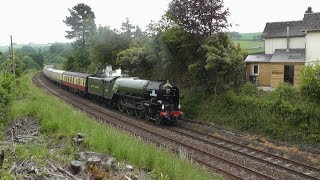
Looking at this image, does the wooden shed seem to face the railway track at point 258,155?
yes

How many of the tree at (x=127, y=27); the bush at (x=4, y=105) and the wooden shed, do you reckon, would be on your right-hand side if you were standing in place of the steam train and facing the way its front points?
1

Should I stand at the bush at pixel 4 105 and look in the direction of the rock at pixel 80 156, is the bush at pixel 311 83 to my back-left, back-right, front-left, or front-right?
front-left

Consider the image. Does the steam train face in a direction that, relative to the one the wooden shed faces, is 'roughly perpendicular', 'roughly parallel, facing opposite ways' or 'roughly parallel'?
roughly perpendicular

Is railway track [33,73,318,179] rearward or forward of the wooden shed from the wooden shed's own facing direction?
forward

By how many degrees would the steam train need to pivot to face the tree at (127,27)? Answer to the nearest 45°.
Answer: approximately 135° to its left

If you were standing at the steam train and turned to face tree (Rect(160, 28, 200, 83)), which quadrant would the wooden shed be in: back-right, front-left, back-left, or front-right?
front-right

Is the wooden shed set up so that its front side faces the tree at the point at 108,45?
no

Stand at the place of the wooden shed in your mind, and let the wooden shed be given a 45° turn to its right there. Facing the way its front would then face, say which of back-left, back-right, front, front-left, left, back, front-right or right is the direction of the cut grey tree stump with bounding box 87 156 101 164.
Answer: front-left

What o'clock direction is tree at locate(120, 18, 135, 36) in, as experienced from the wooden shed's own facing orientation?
The tree is roughly at 4 o'clock from the wooden shed.

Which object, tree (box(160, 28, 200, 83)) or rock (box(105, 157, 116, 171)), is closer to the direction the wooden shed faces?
the rock

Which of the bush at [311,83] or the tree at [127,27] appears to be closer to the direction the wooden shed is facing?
the bush

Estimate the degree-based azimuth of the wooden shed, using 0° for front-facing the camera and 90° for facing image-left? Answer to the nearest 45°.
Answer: approximately 0°

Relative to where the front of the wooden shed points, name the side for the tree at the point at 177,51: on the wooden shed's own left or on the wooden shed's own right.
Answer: on the wooden shed's own right

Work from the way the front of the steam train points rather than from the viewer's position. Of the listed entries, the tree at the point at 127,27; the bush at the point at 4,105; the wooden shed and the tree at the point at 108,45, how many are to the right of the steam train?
1

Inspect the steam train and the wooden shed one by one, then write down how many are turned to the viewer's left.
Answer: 0

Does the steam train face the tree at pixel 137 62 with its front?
no

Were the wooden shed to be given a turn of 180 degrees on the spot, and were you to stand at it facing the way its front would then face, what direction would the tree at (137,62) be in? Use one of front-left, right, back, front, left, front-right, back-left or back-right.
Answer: left

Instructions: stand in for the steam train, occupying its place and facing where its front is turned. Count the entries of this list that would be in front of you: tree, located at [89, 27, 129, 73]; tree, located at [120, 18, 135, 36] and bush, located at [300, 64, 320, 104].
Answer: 1

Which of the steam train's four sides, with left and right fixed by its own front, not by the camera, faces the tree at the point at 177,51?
left

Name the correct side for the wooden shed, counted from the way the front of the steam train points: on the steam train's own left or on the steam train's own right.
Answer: on the steam train's own left
